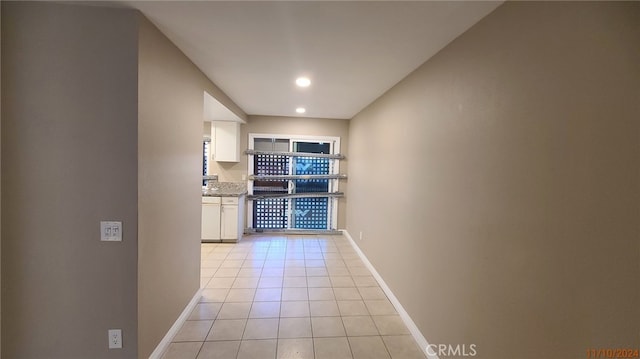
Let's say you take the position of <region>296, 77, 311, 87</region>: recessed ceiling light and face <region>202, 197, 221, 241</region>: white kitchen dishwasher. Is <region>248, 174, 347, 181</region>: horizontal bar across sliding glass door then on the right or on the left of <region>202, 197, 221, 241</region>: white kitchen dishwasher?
right

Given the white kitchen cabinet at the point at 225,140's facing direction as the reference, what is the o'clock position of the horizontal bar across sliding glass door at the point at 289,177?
The horizontal bar across sliding glass door is roughly at 9 o'clock from the white kitchen cabinet.

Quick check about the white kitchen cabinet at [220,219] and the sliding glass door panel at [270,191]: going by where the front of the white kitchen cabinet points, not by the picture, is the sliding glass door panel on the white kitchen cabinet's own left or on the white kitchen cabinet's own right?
on the white kitchen cabinet's own left

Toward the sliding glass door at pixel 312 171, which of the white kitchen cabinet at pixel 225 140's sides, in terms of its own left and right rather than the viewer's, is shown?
left

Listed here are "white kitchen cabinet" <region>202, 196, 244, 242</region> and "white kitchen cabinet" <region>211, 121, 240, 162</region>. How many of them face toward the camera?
2

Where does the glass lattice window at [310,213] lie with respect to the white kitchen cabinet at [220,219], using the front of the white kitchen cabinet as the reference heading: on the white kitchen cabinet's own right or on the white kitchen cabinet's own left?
on the white kitchen cabinet's own left

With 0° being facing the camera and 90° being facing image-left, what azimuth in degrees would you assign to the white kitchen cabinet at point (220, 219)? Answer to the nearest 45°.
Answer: approximately 0°

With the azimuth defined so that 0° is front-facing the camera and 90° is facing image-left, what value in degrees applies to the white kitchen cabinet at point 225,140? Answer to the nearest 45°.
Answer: approximately 0°

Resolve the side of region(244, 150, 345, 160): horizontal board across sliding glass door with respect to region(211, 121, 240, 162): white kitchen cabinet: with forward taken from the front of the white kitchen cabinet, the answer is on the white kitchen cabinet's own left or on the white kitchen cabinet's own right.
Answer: on the white kitchen cabinet's own left
